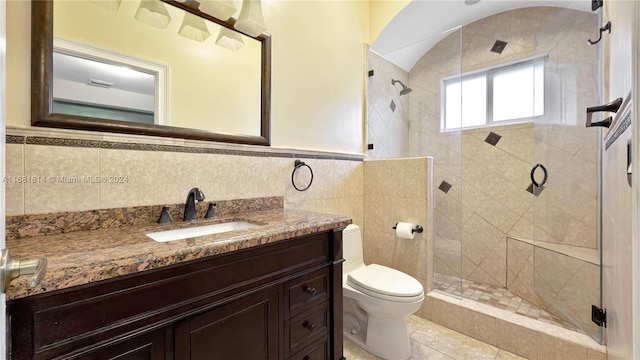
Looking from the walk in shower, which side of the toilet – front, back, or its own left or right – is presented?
left

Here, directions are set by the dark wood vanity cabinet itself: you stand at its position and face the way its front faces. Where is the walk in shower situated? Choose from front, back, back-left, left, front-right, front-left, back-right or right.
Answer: front-left

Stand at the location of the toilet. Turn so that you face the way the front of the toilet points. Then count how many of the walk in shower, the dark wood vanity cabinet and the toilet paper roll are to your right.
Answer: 1

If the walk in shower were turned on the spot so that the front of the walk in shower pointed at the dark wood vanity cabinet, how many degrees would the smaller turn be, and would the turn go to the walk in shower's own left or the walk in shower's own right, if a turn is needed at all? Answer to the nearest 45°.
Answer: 0° — it already faces it

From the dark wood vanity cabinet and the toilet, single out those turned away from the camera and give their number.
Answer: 0

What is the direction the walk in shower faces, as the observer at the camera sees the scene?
facing the viewer and to the left of the viewer

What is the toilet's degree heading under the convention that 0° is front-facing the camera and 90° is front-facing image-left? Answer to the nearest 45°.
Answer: approximately 315°

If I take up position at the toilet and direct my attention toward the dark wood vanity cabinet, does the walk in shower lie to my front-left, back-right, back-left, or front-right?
back-left

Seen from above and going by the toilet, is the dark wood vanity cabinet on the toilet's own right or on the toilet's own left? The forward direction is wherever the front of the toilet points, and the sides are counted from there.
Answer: on the toilet's own right

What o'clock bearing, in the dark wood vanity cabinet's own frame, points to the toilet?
The toilet is roughly at 10 o'clock from the dark wood vanity cabinet.

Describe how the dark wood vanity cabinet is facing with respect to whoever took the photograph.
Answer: facing the viewer and to the right of the viewer

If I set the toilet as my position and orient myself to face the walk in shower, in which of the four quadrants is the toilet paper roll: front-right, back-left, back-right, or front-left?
front-left

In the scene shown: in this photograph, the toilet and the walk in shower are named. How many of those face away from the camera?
0

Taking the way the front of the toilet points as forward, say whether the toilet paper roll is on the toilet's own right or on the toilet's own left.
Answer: on the toilet's own left
